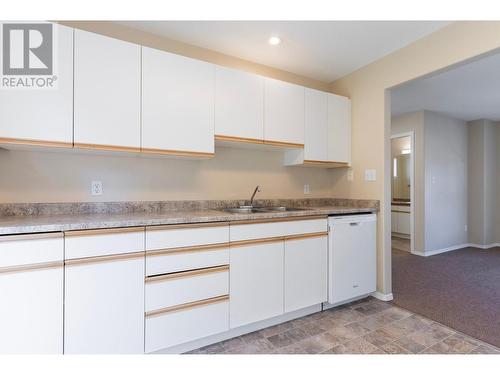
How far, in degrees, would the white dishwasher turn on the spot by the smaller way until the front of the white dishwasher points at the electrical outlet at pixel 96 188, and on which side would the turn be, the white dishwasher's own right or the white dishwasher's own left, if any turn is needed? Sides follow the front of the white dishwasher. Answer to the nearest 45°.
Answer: approximately 90° to the white dishwasher's own right

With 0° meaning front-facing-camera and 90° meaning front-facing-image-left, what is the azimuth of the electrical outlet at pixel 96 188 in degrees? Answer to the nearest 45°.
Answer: approximately 0°

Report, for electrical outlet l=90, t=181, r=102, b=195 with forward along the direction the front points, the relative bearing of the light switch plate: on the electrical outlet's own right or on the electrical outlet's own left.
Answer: on the electrical outlet's own left

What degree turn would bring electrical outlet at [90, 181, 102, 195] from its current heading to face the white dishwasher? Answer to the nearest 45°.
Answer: approximately 90° to its left
